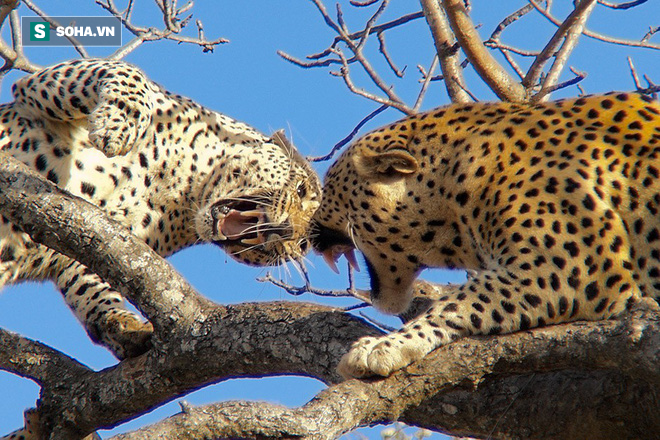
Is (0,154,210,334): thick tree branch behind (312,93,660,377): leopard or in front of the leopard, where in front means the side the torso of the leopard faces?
in front

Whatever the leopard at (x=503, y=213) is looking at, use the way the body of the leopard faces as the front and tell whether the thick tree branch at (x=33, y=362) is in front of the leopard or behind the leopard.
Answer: in front

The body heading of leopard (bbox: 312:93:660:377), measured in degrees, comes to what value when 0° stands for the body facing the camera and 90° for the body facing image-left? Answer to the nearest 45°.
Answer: approximately 90°
